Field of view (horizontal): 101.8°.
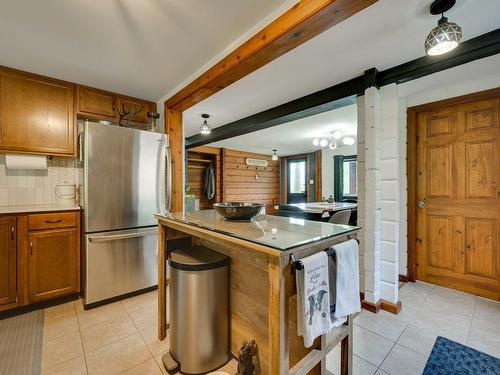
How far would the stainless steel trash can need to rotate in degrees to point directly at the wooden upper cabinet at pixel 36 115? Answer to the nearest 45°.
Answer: approximately 90° to its right

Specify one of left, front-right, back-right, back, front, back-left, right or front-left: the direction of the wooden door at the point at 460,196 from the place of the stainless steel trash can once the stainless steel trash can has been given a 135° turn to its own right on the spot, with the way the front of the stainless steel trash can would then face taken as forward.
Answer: right

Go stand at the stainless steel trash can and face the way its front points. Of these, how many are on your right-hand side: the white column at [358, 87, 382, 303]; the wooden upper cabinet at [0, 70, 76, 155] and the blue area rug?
1

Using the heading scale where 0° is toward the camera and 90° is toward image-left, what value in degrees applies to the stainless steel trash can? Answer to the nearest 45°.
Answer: approximately 45°

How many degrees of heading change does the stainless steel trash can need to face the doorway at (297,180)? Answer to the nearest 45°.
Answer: approximately 180°

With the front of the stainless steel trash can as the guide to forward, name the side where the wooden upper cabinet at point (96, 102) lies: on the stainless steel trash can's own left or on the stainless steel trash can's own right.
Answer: on the stainless steel trash can's own right

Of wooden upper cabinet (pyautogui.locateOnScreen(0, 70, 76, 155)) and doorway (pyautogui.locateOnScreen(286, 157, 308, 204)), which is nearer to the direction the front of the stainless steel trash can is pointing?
the wooden upper cabinet

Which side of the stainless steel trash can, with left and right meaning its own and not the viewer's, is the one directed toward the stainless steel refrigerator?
right

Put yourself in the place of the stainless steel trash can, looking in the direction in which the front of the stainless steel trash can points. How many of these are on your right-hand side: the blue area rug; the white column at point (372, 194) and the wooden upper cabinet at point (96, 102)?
1

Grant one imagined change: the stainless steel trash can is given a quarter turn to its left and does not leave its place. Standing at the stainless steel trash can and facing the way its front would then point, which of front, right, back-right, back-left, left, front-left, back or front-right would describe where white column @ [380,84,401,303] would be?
front-left

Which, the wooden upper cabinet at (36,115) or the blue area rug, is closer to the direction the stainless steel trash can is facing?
the wooden upper cabinet

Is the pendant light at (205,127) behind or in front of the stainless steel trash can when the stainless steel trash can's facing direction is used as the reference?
behind
